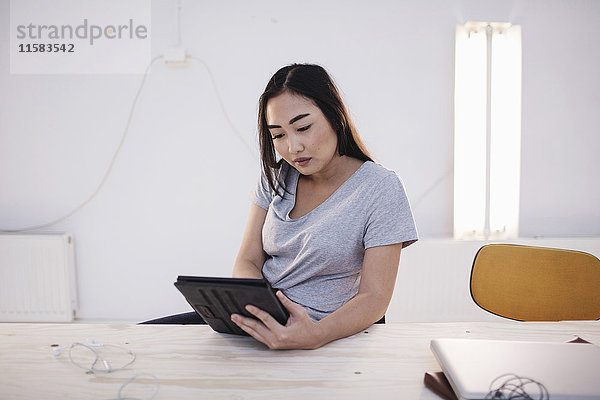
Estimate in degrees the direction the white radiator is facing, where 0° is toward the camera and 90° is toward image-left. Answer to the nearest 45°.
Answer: approximately 0°

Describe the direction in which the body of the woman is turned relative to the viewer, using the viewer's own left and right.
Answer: facing the viewer and to the left of the viewer

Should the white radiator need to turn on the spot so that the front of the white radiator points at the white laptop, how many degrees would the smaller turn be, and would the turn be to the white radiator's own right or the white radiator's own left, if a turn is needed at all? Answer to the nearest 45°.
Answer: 0° — it already faces it

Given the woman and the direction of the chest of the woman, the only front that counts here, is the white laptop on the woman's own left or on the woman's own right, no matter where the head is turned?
on the woman's own left

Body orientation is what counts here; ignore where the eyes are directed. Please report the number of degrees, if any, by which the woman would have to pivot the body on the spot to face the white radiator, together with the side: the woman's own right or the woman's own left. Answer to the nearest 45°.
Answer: approximately 90° to the woman's own right

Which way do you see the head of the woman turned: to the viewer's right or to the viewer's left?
to the viewer's left

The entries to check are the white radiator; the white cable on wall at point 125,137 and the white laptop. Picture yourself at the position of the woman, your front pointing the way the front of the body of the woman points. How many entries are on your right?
2

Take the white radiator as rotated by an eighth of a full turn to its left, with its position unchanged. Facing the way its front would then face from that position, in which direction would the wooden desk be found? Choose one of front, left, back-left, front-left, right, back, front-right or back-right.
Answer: front-right
